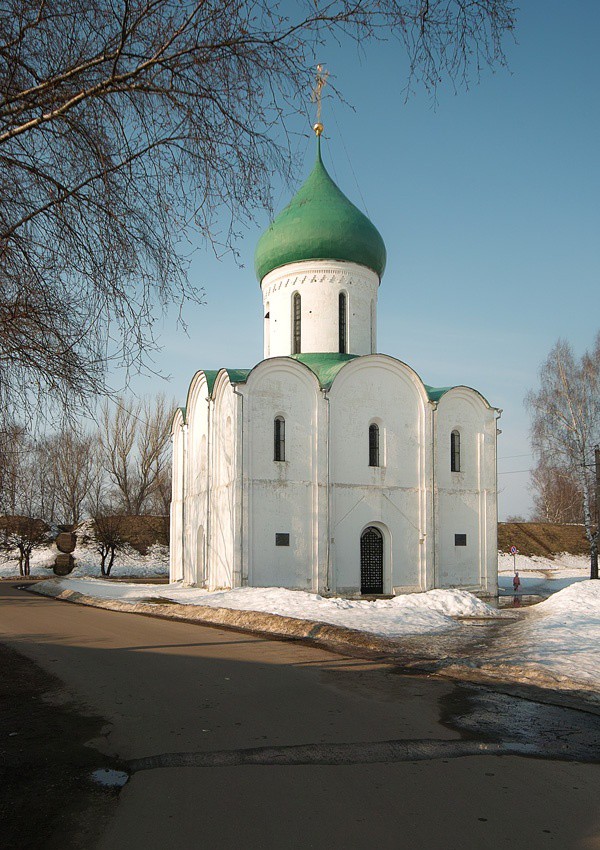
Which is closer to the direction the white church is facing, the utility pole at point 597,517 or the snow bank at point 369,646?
the snow bank

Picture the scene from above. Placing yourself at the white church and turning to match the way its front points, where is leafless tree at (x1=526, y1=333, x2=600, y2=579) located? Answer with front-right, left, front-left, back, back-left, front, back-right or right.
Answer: back-left

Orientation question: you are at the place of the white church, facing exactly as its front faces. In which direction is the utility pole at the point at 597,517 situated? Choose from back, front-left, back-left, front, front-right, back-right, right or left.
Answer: back-left

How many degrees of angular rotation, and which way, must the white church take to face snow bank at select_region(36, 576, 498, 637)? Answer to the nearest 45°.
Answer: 0° — it already faces it

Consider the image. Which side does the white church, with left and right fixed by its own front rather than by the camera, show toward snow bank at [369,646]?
front

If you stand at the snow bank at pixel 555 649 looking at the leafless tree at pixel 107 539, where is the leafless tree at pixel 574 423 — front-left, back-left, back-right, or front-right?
front-right

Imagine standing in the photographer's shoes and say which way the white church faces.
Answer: facing the viewer

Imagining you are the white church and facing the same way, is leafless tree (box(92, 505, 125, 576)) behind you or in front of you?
behind

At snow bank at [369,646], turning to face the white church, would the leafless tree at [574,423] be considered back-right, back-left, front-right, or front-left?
front-right
